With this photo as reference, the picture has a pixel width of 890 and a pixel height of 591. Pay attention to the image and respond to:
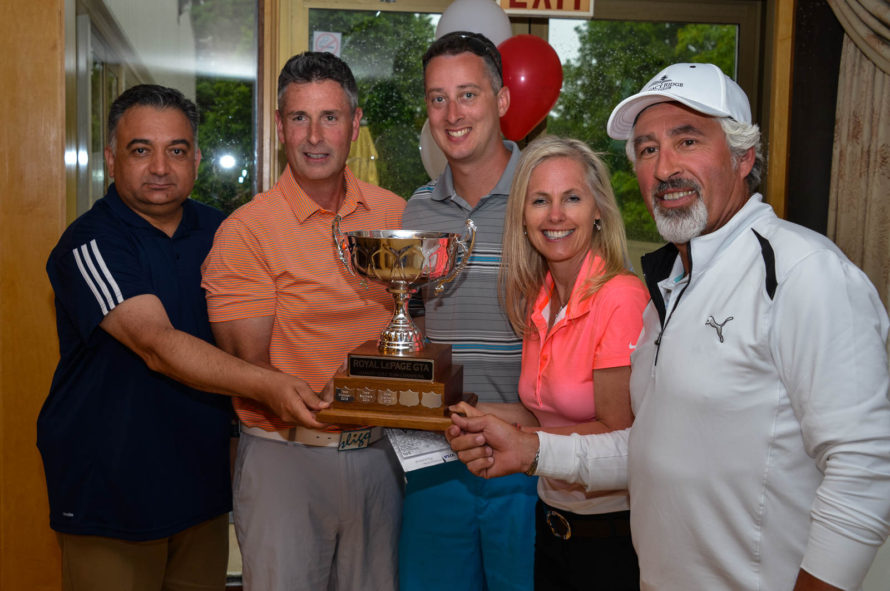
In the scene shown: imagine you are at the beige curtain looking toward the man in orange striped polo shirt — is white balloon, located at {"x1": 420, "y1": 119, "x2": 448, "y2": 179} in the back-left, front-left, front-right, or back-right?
front-right

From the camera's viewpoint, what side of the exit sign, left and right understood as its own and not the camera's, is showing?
front

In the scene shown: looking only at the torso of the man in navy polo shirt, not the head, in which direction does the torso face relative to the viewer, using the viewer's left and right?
facing the viewer and to the right of the viewer

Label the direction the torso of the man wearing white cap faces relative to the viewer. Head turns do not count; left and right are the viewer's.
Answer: facing the viewer and to the left of the viewer

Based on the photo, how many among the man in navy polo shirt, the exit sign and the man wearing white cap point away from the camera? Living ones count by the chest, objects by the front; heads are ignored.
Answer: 0

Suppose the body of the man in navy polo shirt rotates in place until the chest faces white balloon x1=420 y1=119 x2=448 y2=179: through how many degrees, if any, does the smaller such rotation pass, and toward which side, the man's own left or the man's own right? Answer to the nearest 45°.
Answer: approximately 90° to the man's own left

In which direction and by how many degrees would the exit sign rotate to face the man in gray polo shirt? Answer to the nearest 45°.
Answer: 0° — it already faces them

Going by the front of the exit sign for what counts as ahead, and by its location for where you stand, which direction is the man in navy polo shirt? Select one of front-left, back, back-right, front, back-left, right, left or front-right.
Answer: front-right

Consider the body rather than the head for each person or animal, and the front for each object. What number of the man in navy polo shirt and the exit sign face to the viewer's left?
0

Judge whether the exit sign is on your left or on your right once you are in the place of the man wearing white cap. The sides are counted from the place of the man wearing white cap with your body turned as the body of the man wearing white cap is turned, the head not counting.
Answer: on your right

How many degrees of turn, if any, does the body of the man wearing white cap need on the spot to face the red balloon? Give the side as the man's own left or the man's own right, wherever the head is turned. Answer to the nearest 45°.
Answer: approximately 90° to the man's own right

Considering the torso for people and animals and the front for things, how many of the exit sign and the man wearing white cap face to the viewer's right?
0

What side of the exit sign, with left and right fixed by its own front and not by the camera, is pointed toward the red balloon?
front
